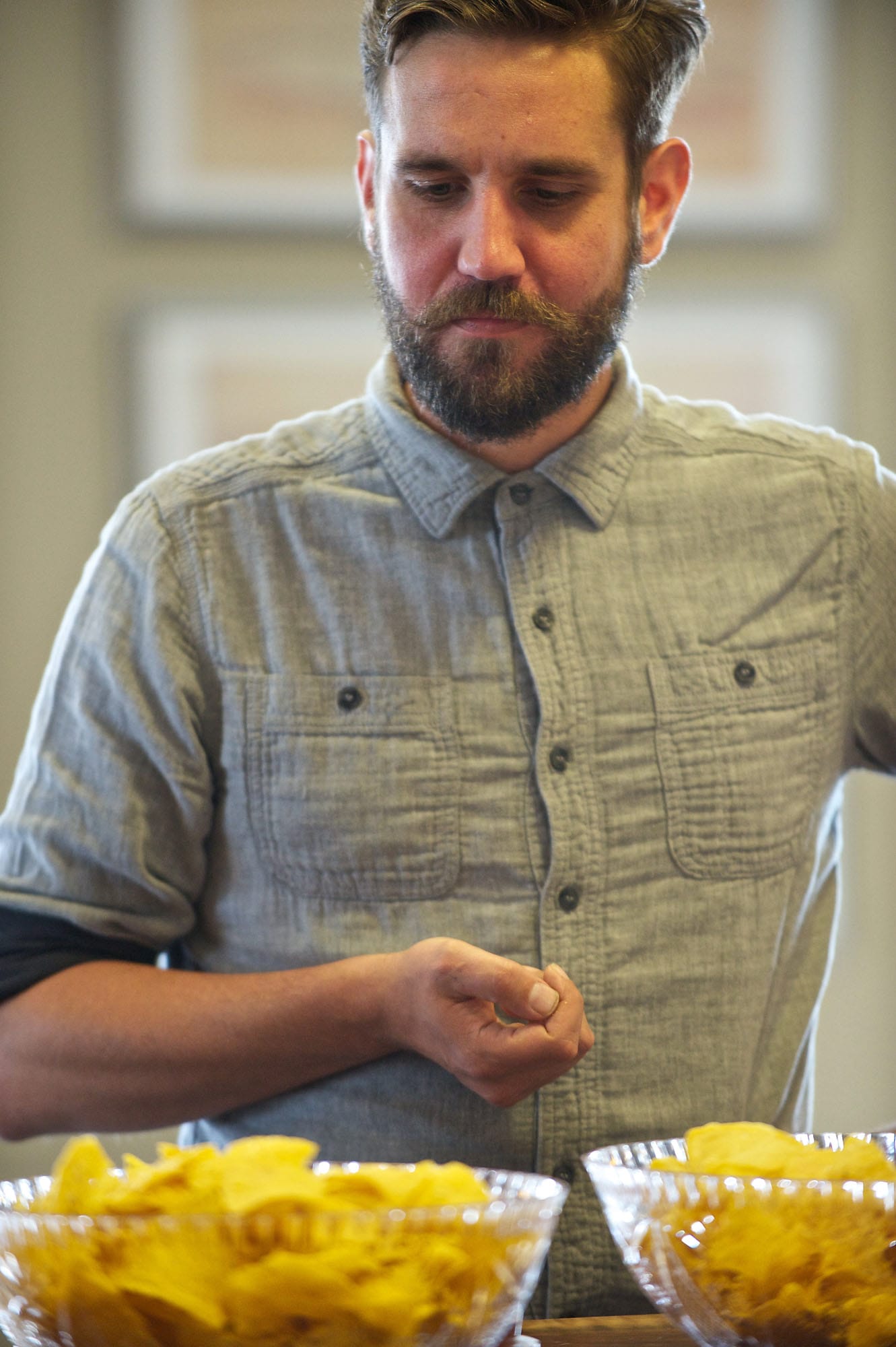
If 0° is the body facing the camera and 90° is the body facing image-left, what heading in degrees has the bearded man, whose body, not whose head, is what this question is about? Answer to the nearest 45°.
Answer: approximately 0°

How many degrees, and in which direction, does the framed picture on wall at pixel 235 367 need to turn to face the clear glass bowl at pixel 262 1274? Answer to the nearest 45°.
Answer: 0° — it already faces it

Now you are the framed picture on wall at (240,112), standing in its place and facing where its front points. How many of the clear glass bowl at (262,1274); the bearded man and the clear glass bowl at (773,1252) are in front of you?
3

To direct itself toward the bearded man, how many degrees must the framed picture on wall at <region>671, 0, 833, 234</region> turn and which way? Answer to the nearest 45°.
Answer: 0° — it already faces them

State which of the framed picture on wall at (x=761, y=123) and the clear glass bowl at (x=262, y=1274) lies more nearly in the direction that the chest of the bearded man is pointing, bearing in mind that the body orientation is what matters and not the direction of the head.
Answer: the clear glass bowl

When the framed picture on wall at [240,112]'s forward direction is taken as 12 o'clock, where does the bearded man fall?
The bearded man is roughly at 12 o'clock from the framed picture on wall.

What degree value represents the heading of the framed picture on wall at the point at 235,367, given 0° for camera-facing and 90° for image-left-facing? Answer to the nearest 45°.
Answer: approximately 0°

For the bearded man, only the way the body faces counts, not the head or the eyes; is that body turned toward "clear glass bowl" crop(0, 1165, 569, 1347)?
yes
